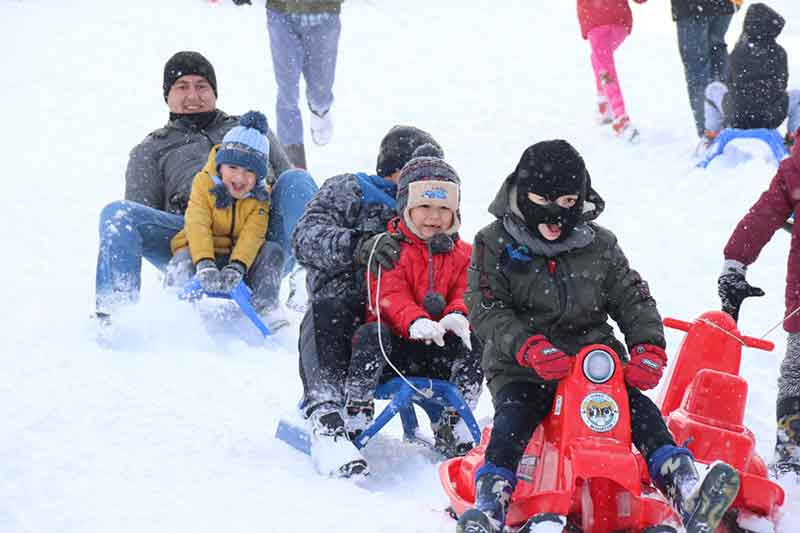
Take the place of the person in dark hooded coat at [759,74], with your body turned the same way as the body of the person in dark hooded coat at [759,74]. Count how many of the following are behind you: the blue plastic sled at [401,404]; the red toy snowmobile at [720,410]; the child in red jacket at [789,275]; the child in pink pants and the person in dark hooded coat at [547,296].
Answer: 4

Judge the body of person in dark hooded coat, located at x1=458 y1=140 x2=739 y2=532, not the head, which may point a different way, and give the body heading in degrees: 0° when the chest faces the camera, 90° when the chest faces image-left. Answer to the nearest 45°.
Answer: approximately 0°

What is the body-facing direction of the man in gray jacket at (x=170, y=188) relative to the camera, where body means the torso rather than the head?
toward the camera

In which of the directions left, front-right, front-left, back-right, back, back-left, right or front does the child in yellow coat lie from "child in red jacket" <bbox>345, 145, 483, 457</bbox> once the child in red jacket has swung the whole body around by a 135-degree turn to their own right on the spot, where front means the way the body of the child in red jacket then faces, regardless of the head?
front

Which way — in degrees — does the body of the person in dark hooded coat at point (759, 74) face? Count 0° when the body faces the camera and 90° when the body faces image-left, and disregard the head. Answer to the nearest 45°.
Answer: approximately 180°

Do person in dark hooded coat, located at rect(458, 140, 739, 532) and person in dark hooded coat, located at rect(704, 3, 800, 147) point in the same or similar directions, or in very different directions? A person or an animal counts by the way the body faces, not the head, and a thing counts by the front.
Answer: very different directions

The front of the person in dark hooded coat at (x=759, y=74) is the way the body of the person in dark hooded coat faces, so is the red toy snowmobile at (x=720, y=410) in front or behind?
behind
